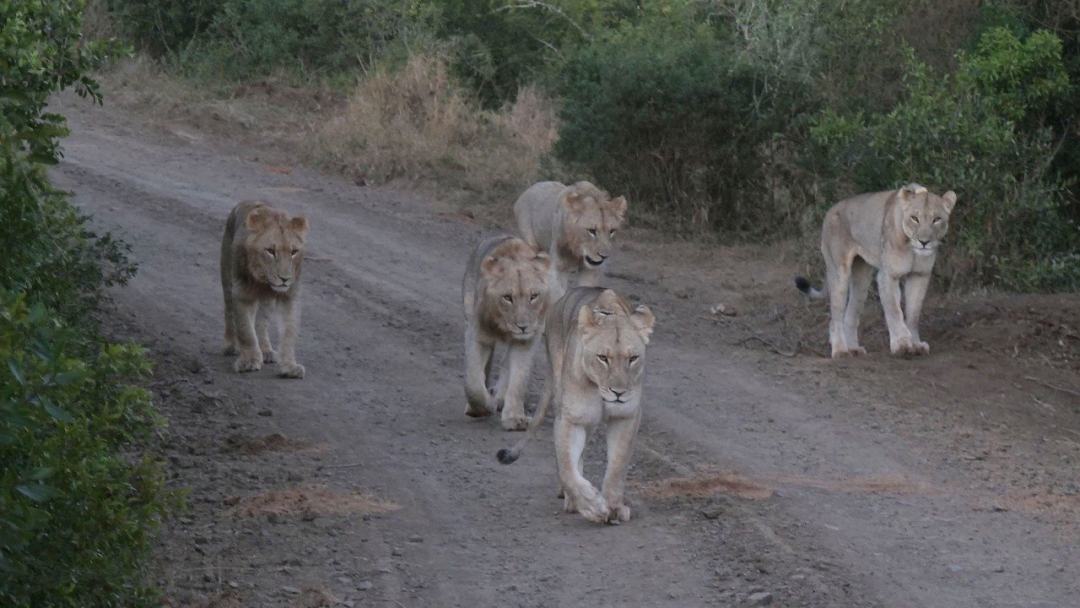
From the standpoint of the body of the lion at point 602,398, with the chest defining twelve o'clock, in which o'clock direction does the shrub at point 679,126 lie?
The shrub is roughly at 6 o'clock from the lion.

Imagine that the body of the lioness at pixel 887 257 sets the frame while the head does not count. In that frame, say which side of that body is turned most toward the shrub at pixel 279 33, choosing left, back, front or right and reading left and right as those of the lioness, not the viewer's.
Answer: back

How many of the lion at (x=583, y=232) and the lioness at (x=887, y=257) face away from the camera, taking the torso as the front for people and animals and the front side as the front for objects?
0

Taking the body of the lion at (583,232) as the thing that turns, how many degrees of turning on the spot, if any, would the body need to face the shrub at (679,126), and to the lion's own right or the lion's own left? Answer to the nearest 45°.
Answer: approximately 135° to the lion's own left

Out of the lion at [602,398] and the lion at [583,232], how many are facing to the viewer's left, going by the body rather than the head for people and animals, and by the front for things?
0

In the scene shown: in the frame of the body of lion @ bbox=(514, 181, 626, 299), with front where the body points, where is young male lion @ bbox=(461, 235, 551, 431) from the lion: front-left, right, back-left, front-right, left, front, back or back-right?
front-right

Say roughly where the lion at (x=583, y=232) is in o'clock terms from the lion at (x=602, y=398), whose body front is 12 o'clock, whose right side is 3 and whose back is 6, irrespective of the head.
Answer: the lion at (x=583, y=232) is roughly at 6 o'clock from the lion at (x=602, y=398).

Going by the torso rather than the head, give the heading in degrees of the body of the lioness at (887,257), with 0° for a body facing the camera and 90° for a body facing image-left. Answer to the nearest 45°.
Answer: approximately 315°

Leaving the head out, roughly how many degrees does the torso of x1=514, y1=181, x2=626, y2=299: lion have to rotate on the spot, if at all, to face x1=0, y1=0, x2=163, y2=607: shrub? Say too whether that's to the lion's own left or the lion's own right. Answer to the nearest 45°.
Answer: approximately 45° to the lion's own right

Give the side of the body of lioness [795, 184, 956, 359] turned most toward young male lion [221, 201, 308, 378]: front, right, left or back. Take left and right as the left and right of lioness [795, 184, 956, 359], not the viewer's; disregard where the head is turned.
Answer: right
